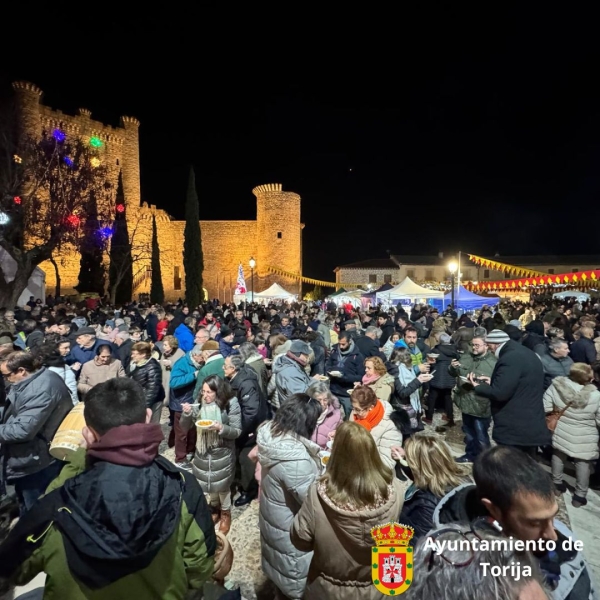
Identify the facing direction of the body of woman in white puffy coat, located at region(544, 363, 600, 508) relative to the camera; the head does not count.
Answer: away from the camera

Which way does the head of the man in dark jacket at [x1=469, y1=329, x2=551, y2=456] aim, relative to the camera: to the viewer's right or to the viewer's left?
to the viewer's left

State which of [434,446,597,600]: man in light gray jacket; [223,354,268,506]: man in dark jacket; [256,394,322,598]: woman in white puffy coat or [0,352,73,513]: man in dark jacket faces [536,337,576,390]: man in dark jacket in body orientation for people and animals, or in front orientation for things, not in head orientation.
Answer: the woman in white puffy coat

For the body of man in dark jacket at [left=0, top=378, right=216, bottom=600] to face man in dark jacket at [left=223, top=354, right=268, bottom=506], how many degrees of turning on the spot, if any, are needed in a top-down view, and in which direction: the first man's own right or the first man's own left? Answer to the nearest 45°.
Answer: approximately 45° to the first man's own right

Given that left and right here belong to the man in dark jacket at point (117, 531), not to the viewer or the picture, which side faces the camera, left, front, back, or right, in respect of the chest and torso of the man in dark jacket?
back

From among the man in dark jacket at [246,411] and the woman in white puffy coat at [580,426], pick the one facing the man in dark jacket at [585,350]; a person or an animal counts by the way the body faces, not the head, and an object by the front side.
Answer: the woman in white puffy coat

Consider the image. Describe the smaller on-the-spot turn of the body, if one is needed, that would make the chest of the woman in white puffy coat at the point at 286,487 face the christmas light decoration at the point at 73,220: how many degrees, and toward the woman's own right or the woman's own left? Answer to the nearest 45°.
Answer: approximately 90° to the woman's own left

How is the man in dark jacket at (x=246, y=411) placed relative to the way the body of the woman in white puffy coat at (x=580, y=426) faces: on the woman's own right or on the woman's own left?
on the woman's own left
